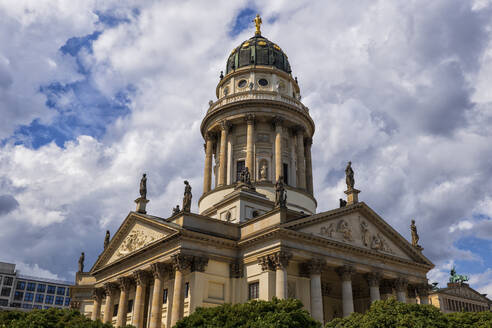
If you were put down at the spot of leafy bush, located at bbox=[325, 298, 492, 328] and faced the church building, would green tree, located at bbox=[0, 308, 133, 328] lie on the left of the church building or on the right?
left

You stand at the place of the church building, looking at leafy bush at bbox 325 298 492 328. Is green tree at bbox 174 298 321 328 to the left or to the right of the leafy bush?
right
